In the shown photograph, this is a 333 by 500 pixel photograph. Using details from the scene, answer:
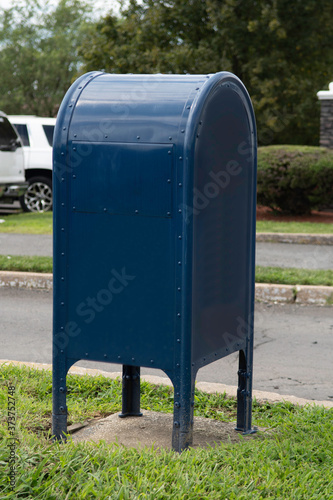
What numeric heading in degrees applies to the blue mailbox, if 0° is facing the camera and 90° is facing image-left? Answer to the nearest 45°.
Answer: approximately 225°

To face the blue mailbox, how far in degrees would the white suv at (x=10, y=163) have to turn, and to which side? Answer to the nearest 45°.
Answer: approximately 90° to its right

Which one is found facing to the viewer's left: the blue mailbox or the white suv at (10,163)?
the white suv

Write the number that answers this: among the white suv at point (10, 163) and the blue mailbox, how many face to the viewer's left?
1

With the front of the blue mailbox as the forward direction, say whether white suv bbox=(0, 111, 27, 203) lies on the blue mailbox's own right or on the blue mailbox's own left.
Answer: on the blue mailbox's own left

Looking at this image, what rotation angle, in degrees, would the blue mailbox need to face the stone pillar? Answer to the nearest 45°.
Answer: approximately 45° to its left

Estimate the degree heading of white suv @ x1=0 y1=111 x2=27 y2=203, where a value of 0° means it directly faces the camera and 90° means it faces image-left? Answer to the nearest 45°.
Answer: approximately 90°

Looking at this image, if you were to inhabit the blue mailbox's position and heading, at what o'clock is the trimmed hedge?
The trimmed hedge is roughly at 11 o'clock from the blue mailbox.
